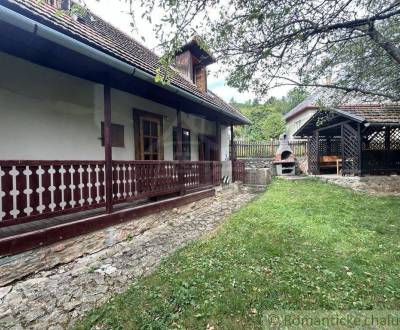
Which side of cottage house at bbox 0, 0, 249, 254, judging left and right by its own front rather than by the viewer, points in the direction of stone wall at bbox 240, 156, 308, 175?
left

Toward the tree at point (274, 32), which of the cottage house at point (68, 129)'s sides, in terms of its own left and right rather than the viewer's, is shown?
front

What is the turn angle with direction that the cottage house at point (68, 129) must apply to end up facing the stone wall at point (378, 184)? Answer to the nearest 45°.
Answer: approximately 45° to its left

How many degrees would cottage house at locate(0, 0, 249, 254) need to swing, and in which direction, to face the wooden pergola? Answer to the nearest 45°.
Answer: approximately 45° to its left

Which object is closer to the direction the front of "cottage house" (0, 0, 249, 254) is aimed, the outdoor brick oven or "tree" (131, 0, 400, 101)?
the tree

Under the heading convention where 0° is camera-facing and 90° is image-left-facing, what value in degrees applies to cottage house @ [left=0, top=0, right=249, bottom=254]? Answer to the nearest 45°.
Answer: approximately 315°

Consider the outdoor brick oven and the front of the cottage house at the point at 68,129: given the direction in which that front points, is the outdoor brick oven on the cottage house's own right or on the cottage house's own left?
on the cottage house's own left

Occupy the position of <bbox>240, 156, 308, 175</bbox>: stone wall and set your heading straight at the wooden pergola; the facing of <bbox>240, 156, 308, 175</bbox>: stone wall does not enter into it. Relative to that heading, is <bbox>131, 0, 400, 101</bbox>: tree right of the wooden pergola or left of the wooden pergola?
right

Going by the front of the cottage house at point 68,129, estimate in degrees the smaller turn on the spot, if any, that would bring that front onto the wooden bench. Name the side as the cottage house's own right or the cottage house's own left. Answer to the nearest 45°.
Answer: approximately 90° to the cottage house's own left

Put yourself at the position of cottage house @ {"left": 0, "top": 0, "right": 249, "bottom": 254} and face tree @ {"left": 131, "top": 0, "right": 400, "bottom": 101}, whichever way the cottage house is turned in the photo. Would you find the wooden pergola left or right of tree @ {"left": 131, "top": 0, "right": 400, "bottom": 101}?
left
